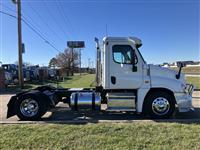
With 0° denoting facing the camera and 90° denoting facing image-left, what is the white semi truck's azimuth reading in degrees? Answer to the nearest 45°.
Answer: approximately 270°
